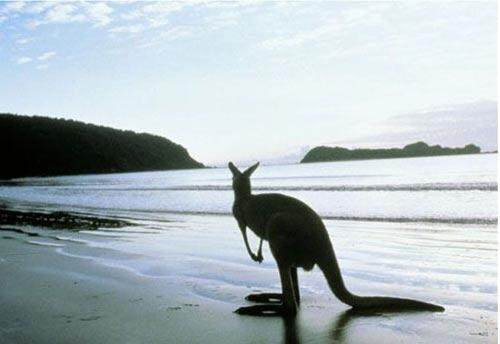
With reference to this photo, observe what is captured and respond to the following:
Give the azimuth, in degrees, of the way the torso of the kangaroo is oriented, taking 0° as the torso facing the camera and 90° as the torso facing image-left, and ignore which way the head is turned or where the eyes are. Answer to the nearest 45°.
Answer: approximately 90°
